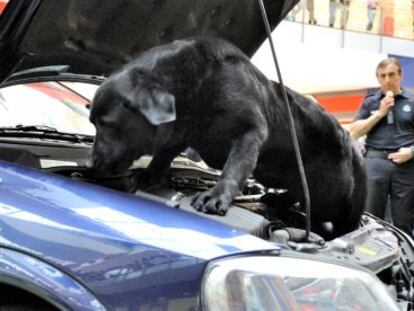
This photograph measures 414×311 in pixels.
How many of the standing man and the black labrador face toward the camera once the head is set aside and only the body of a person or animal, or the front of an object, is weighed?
1

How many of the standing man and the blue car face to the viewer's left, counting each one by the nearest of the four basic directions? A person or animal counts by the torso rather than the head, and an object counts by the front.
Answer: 0

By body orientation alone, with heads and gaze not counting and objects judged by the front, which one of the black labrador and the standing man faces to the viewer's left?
the black labrador

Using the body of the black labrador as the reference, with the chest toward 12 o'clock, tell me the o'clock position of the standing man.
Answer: The standing man is roughly at 4 o'clock from the black labrador.

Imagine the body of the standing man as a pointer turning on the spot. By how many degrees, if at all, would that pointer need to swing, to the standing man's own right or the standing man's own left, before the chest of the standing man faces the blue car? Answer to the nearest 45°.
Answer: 0° — they already face it

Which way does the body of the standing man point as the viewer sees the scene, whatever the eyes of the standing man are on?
toward the camera

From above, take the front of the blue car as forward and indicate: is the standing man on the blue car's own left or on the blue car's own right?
on the blue car's own left

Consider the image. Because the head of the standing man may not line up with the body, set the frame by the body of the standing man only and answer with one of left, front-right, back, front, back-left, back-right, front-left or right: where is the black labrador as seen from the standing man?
front

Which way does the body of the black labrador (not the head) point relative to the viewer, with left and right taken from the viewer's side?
facing to the left of the viewer
